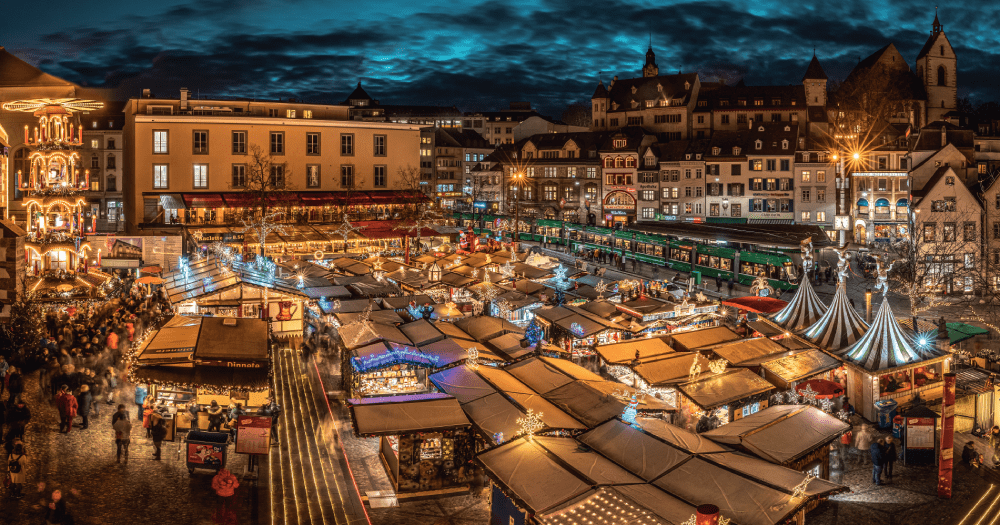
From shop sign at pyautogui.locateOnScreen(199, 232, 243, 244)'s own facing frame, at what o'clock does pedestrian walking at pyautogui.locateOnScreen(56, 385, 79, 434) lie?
The pedestrian walking is roughly at 12 o'clock from the shop sign.

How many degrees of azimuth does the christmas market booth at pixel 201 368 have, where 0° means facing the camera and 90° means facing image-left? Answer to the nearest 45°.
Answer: approximately 0°

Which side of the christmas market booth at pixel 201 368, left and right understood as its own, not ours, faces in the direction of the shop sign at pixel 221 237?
back

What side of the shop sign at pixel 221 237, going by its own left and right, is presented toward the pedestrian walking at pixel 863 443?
front

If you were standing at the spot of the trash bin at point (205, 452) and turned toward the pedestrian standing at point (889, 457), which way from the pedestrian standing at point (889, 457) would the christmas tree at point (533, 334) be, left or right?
left

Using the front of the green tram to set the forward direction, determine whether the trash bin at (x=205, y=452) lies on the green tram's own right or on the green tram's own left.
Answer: on the green tram's own right

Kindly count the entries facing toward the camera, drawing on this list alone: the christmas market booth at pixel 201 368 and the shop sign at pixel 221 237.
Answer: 2

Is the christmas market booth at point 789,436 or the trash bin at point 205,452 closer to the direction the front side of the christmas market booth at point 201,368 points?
the trash bin

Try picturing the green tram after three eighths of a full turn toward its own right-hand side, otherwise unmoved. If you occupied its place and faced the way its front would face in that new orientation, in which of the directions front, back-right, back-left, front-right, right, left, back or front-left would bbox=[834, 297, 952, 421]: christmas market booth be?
left

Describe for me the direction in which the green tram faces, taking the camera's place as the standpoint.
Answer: facing the viewer and to the right of the viewer
